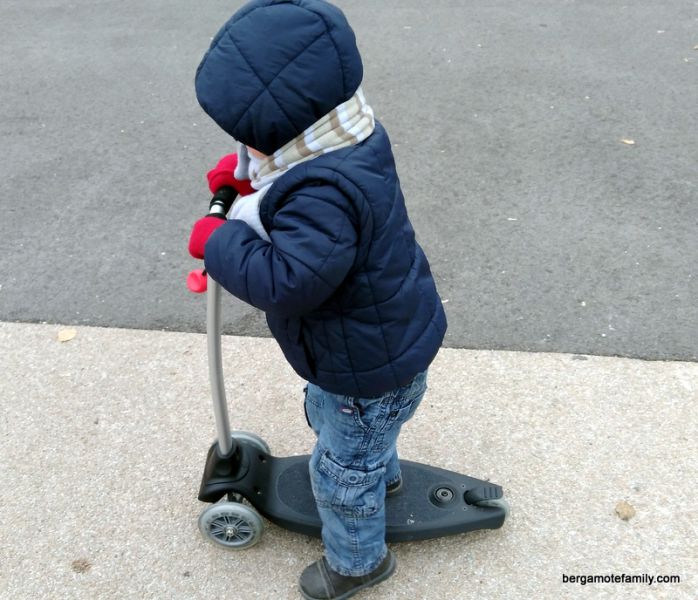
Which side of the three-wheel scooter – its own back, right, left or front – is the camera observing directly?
left

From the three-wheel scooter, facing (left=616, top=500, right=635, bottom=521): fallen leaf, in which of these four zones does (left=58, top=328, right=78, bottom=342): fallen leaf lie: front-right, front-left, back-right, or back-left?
back-left

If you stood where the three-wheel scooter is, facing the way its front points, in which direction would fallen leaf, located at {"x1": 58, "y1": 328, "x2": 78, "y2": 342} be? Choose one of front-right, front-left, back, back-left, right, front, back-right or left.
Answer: front-right

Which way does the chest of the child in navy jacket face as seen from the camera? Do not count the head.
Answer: to the viewer's left

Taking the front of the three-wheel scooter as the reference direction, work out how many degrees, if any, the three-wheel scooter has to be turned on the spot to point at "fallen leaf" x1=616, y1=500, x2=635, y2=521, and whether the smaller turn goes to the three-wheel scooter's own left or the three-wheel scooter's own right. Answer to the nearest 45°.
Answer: approximately 180°
